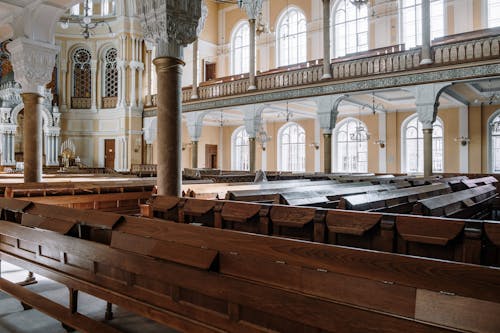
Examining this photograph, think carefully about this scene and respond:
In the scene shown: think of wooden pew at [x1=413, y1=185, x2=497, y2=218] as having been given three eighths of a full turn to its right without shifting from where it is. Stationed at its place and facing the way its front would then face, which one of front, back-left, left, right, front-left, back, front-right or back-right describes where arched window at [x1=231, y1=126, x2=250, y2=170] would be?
back-left

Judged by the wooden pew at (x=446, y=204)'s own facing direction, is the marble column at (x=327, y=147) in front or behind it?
in front

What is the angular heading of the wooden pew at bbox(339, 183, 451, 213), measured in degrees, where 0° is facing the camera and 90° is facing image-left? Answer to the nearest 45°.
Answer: approximately 135°

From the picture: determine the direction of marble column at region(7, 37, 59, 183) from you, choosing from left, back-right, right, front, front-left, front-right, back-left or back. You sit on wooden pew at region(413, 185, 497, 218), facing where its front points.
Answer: front-left

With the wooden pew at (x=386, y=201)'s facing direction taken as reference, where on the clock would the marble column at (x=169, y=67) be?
The marble column is roughly at 10 o'clock from the wooden pew.

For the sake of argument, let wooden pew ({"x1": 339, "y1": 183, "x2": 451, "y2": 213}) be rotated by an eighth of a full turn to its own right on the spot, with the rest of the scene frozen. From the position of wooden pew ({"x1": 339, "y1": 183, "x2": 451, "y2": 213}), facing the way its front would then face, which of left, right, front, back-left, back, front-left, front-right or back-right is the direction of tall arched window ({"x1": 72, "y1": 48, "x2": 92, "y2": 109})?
front-left

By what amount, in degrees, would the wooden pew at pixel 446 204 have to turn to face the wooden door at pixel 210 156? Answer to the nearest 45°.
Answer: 0° — it already faces it

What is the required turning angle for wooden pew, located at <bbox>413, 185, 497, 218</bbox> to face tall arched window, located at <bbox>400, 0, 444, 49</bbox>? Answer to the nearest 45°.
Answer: approximately 45° to its right

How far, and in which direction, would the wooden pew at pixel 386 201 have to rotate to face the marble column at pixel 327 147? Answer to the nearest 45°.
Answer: approximately 45° to its right

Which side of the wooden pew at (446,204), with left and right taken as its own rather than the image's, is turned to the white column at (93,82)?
front

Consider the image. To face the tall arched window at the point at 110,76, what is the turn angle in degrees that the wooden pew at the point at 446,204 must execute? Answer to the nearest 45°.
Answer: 0° — it already faces it

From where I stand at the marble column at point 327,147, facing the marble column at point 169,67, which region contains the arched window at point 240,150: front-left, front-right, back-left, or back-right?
back-right

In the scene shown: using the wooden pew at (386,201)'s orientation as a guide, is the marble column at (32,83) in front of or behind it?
in front

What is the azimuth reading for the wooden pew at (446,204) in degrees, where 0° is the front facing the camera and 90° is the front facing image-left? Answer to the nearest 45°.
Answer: approximately 135°
